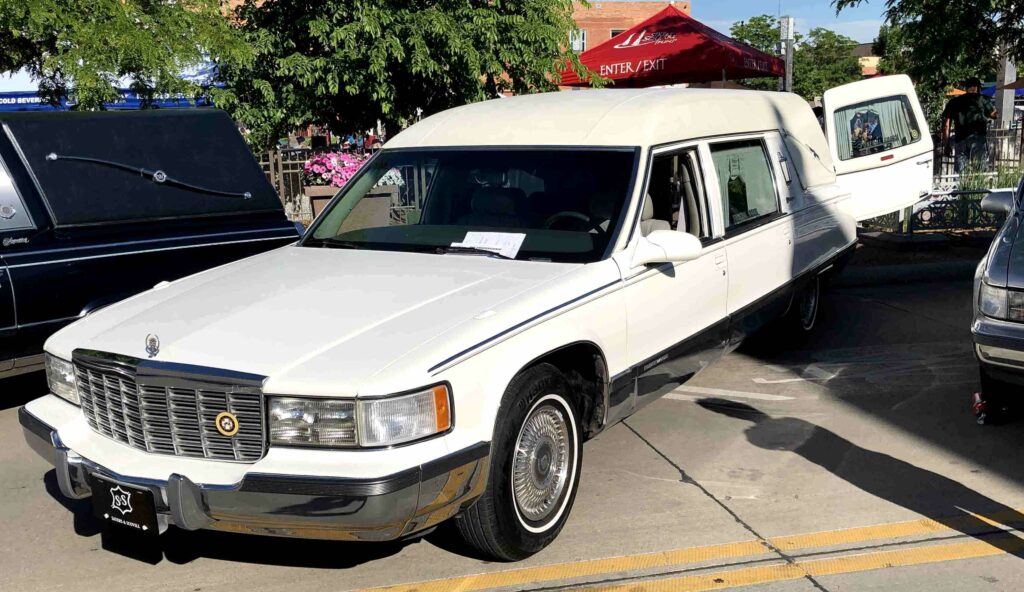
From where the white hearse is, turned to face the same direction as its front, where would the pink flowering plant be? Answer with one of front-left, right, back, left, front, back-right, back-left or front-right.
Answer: back-right

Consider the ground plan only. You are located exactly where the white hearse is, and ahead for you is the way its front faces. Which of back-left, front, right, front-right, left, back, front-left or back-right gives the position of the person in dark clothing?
back

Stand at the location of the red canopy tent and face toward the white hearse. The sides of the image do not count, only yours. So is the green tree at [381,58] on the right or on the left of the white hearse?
right

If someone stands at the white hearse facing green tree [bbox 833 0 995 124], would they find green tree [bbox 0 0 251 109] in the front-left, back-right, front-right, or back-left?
front-left

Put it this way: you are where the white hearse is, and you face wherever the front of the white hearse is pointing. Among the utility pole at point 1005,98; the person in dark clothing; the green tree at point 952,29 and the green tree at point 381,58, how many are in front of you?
0

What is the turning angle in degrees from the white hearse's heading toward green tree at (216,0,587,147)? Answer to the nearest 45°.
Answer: approximately 135° to its right

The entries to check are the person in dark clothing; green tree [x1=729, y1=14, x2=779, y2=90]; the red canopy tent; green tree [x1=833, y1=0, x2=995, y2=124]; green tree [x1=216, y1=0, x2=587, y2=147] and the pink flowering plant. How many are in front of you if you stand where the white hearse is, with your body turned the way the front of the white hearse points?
0

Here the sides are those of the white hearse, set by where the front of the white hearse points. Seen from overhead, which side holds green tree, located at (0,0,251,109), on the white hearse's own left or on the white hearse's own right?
on the white hearse's own right

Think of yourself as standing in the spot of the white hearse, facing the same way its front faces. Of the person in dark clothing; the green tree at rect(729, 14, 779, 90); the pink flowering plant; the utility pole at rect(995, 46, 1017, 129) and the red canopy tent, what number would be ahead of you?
0

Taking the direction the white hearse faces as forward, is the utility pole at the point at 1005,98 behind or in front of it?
behind

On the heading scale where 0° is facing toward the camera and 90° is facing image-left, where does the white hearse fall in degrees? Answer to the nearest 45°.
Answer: approximately 45°

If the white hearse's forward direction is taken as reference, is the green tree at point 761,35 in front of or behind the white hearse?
behind

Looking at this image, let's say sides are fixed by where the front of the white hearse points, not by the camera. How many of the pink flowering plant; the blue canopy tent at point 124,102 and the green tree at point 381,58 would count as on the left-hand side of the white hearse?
0

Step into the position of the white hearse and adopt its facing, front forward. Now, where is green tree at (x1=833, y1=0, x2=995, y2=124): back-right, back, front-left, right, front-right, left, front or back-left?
back
